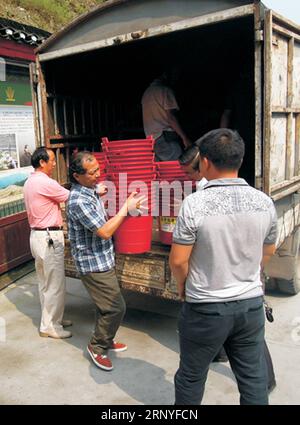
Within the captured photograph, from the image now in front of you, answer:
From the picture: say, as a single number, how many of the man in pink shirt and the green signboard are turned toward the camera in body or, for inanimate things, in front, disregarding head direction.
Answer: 1

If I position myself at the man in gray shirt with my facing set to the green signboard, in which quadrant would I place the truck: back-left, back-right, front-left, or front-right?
front-right

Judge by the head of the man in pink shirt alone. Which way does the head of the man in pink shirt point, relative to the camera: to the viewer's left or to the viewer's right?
to the viewer's right

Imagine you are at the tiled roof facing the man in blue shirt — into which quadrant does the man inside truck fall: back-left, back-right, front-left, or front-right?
front-left

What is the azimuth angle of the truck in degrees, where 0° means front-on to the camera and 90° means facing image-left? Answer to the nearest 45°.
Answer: approximately 225°

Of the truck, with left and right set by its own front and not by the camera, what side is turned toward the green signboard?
left

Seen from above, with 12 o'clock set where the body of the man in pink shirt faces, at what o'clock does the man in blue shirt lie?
The man in blue shirt is roughly at 2 o'clock from the man in pink shirt.

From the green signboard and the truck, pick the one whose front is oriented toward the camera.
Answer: the green signboard

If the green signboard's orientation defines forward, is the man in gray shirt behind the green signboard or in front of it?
in front

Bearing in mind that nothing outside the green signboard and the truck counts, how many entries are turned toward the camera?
1

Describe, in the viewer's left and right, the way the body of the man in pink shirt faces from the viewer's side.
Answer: facing to the right of the viewer

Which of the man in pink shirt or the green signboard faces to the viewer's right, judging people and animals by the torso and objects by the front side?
the man in pink shirt

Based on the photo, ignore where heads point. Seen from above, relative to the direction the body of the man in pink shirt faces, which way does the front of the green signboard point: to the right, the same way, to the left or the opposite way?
to the right

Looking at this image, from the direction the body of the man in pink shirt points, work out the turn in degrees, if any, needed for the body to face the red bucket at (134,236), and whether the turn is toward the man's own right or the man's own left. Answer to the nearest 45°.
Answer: approximately 45° to the man's own right

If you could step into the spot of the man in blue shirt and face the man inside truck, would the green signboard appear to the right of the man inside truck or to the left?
left

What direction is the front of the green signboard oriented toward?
toward the camera

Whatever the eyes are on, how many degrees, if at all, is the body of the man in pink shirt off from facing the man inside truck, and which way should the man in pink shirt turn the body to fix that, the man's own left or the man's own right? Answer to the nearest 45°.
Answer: approximately 45° to the man's own left
